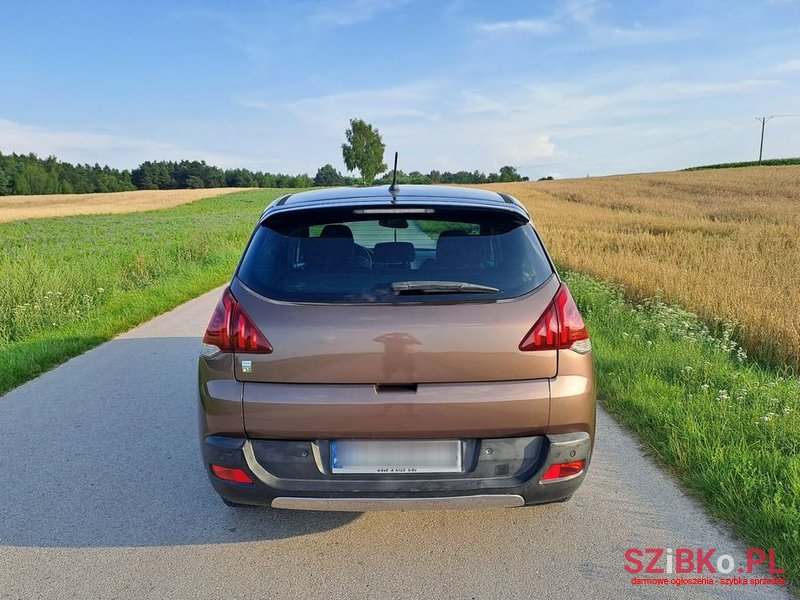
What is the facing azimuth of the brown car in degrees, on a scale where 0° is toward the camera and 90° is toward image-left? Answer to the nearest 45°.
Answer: approximately 180°
